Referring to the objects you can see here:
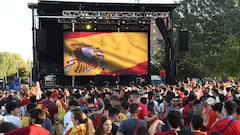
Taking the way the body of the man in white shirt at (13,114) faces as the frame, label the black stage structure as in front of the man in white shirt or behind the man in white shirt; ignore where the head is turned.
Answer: in front

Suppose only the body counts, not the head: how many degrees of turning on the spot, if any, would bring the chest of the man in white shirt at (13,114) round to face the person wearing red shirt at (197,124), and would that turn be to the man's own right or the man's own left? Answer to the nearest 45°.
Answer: approximately 90° to the man's own right

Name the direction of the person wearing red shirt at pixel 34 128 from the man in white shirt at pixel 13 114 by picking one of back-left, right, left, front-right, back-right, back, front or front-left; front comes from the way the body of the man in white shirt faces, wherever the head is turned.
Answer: back-right

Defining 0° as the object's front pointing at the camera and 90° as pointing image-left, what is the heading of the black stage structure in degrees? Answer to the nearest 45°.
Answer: approximately 0°

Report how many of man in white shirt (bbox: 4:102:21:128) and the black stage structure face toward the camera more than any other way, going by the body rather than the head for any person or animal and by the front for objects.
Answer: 1

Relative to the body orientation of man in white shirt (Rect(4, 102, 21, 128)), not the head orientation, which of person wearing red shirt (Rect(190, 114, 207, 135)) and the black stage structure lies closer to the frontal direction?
the black stage structure

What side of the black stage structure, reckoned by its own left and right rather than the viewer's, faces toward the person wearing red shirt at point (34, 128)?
front

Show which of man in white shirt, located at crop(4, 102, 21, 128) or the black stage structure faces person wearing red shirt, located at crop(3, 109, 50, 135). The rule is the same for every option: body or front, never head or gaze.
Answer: the black stage structure

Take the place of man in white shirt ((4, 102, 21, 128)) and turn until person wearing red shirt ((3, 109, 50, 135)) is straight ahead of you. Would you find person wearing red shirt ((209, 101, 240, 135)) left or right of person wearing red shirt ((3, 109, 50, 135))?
left

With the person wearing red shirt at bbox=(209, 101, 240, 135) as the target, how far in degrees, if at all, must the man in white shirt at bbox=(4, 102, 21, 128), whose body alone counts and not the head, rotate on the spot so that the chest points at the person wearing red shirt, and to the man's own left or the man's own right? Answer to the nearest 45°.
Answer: approximately 90° to the man's own right

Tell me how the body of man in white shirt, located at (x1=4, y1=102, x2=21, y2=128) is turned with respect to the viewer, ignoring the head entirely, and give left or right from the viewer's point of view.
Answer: facing away from the viewer and to the right of the viewer

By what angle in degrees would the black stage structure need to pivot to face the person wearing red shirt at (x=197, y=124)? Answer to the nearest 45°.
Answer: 0° — it already faces them

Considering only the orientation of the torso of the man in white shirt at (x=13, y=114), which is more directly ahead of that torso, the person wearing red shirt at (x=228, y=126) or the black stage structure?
the black stage structure

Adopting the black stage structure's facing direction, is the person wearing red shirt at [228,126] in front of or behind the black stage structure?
in front
